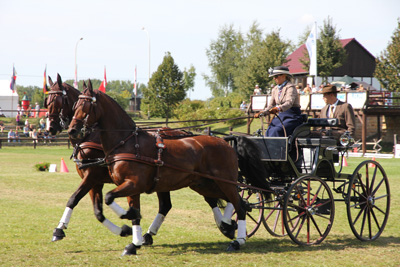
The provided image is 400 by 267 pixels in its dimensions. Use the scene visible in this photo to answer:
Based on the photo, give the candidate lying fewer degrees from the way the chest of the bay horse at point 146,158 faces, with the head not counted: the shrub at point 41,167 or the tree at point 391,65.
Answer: the shrub

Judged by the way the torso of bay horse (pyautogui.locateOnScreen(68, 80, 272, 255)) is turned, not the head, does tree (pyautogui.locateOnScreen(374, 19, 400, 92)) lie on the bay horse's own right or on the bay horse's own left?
on the bay horse's own right

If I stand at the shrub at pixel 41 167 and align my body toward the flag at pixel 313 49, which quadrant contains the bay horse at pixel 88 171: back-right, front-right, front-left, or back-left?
back-right

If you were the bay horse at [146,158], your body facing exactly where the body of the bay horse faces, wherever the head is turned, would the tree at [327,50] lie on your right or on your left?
on your right

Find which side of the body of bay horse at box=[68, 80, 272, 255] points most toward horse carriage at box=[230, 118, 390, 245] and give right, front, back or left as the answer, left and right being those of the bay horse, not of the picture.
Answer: back

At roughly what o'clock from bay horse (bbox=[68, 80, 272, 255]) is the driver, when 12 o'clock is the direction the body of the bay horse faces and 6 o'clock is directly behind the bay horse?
The driver is roughly at 5 o'clock from the bay horse.

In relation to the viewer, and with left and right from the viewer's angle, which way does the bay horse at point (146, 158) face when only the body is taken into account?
facing to the left of the viewer

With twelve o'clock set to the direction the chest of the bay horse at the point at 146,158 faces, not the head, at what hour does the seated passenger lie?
The seated passenger is roughly at 5 o'clock from the bay horse.

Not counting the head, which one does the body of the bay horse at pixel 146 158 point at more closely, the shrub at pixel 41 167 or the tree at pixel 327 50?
the shrub

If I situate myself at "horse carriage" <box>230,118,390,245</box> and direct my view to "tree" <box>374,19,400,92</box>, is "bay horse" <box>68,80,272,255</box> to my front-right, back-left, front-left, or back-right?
back-left
